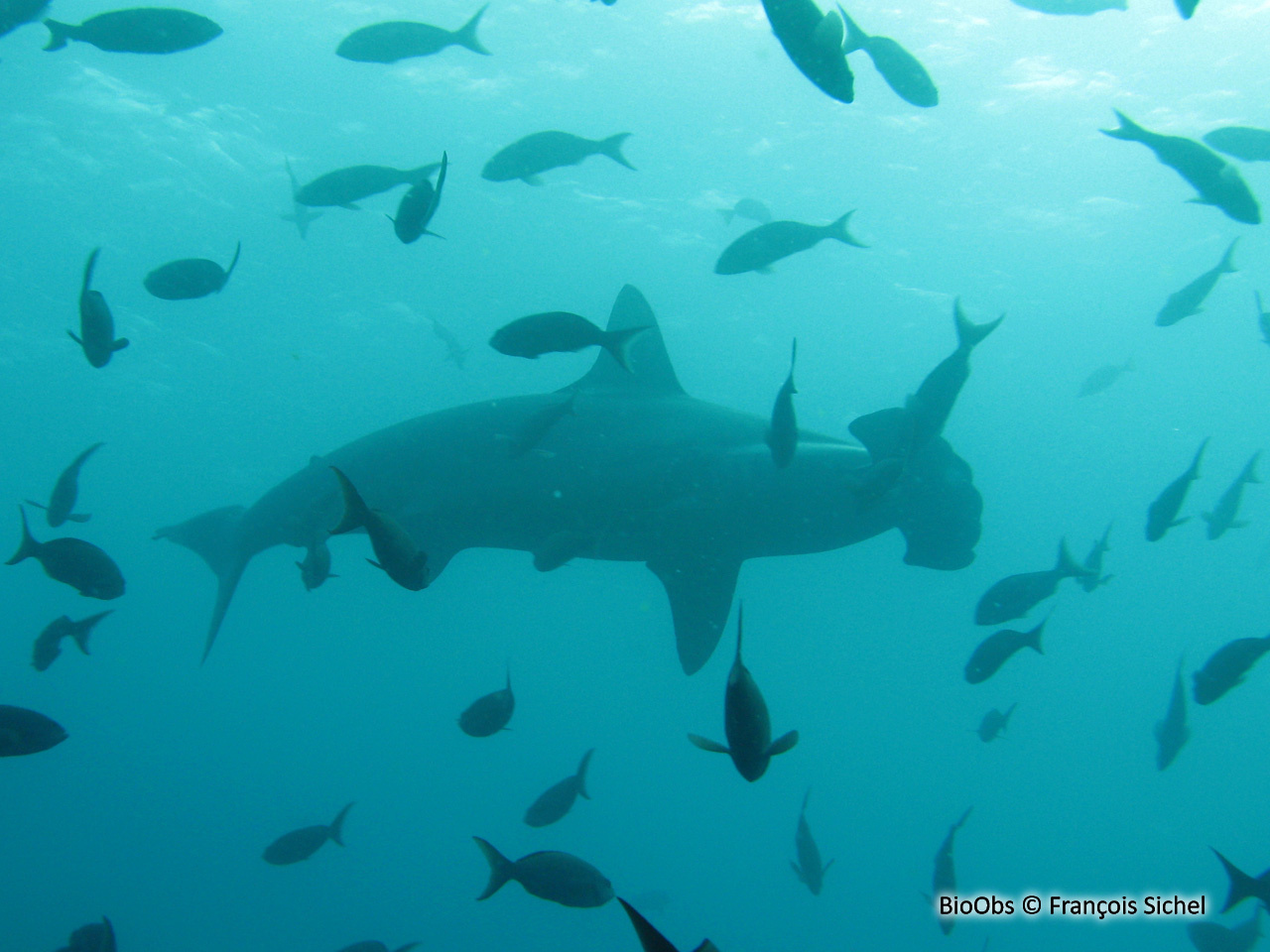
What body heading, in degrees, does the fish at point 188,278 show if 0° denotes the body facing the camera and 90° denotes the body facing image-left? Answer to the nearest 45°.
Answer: approximately 90°

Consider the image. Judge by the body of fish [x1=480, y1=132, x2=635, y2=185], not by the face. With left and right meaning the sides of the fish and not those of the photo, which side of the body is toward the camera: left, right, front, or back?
left

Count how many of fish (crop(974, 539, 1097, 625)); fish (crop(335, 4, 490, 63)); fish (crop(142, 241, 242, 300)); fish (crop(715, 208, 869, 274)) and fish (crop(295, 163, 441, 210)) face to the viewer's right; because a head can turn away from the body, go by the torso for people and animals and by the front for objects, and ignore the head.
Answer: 0

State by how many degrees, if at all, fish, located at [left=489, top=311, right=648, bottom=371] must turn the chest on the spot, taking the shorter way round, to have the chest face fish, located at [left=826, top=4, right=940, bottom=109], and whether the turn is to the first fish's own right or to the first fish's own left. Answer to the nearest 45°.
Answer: approximately 135° to the first fish's own right

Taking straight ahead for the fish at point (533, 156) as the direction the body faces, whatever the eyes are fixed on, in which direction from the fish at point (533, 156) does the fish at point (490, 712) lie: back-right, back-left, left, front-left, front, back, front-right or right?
left

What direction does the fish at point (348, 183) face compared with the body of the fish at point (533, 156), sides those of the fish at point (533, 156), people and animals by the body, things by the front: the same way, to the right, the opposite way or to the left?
the same way

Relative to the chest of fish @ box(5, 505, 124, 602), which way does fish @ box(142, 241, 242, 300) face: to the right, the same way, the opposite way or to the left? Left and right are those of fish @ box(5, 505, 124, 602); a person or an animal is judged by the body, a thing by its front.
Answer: the opposite way

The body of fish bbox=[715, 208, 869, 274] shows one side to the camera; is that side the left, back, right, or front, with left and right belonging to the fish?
left

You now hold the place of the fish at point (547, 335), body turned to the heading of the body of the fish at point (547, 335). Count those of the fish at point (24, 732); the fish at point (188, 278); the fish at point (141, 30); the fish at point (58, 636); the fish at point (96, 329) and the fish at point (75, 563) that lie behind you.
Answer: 0

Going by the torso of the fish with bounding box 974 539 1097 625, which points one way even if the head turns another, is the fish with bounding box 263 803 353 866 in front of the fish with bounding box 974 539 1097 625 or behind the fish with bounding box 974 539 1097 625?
in front

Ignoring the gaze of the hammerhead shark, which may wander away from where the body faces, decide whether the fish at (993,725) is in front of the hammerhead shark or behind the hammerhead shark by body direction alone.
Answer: in front

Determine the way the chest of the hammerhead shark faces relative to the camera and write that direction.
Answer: to the viewer's right

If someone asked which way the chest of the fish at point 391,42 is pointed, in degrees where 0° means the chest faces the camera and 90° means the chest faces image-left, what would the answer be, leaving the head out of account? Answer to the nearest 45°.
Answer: approximately 90°

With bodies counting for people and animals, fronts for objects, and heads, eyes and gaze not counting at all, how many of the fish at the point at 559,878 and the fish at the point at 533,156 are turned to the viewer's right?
1
